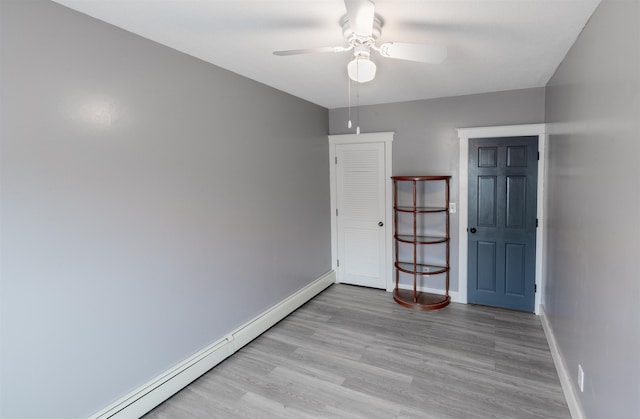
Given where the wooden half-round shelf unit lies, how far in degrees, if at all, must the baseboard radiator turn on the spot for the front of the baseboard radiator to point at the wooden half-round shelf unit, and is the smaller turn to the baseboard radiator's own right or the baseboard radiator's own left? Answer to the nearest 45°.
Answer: approximately 45° to the baseboard radiator's own left

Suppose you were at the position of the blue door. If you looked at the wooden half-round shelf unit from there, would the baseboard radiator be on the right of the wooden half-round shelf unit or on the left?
left

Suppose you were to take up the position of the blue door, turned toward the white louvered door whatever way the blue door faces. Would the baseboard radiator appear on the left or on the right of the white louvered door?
left

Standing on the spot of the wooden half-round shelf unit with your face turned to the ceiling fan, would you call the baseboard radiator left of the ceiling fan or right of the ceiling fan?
right

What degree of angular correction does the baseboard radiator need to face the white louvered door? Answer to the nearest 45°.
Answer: approximately 90° to its left

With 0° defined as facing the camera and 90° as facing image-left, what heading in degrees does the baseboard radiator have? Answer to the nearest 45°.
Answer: approximately 315°

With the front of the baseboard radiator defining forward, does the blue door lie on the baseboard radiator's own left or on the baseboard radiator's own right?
on the baseboard radiator's own left
